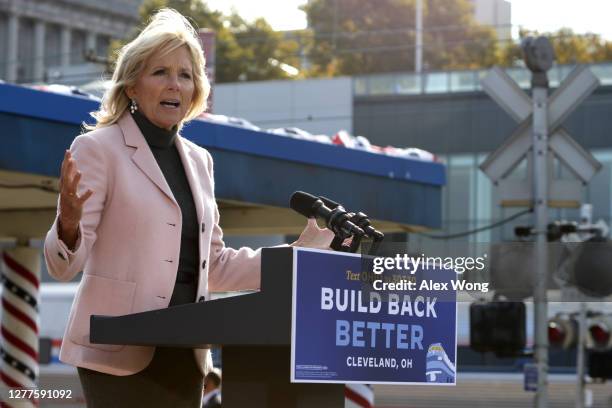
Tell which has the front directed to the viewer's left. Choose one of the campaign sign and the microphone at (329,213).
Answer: the microphone

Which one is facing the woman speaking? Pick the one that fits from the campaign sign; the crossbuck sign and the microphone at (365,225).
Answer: the microphone

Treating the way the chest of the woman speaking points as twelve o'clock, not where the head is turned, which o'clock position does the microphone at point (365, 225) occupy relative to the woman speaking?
The microphone is roughly at 11 o'clock from the woman speaking.

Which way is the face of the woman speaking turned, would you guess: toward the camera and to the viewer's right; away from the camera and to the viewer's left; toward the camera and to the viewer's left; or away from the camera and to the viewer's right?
toward the camera and to the viewer's right

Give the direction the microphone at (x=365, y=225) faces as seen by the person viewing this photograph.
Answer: facing to the left of the viewer

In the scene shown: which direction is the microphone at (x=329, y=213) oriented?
to the viewer's left
